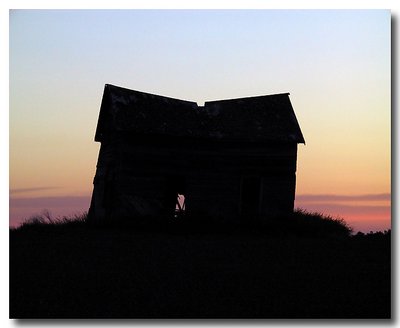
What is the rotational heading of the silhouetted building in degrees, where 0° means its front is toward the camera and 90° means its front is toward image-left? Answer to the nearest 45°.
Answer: approximately 0°
